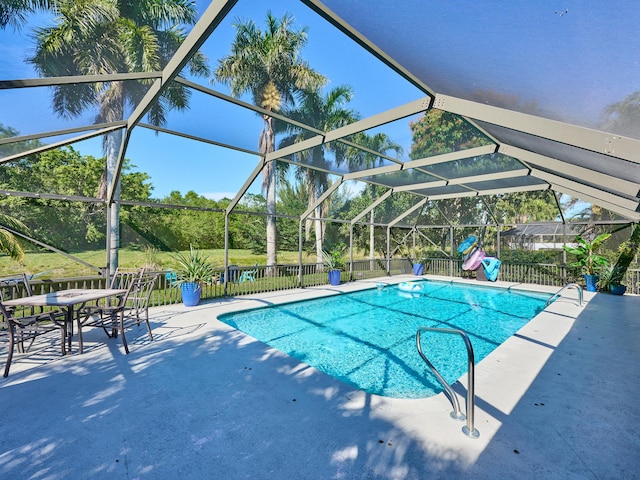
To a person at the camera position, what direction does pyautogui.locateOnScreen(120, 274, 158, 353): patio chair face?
facing away from the viewer and to the left of the viewer

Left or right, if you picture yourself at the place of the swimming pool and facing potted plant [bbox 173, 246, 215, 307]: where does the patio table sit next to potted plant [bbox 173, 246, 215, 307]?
left

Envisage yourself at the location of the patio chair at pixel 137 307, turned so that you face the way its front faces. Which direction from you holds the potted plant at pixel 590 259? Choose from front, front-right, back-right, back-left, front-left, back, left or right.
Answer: back-right

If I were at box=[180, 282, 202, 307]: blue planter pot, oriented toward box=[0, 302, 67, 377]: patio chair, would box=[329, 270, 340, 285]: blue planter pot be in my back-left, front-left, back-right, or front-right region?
back-left

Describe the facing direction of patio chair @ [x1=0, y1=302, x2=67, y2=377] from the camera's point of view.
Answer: facing away from the viewer and to the right of the viewer

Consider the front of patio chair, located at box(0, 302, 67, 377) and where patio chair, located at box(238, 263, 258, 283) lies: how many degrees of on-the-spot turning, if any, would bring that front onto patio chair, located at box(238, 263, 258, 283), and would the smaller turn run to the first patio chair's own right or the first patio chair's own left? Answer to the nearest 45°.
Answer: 0° — it already faces it

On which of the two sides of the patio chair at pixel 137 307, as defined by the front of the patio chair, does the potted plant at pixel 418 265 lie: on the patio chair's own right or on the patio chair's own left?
on the patio chair's own right

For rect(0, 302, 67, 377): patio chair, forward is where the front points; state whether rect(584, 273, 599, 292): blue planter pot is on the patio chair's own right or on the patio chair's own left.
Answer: on the patio chair's own right

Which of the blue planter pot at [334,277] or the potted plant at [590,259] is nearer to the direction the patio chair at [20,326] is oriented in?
the blue planter pot
